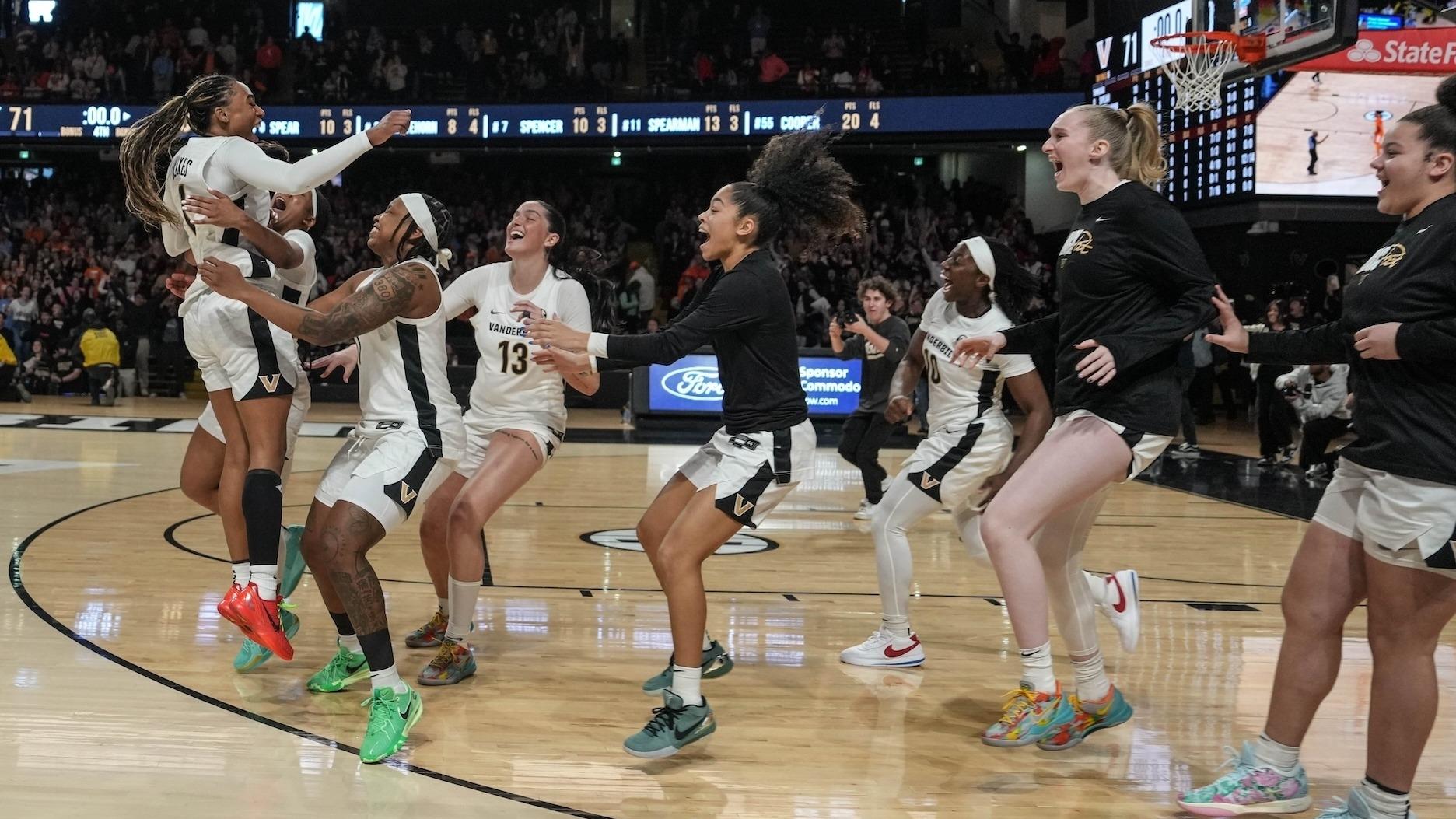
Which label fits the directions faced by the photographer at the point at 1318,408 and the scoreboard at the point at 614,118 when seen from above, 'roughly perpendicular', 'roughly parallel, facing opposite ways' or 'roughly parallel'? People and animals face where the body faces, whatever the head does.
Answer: roughly perpendicular

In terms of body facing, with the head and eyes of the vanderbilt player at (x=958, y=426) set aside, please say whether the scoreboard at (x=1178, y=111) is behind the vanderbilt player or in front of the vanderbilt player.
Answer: behind

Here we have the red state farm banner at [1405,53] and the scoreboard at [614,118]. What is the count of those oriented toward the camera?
2

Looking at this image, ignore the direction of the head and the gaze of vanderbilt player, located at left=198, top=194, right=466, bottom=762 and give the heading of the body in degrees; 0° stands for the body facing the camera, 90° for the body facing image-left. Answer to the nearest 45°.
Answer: approximately 90°

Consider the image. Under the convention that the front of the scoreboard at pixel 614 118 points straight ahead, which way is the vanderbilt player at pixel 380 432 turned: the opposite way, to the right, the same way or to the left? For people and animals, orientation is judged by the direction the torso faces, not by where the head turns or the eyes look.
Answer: to the right

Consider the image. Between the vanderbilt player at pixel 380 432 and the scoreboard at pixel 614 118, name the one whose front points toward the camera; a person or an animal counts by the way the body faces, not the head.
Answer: the scoreboard

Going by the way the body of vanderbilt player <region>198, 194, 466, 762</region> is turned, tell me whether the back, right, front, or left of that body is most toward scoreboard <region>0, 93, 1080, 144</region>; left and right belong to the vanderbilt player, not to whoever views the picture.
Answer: right

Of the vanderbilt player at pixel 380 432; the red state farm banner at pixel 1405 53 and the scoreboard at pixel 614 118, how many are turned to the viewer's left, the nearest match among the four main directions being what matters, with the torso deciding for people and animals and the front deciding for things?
1

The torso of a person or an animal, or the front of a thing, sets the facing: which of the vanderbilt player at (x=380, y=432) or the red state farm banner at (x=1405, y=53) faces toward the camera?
the red state farm banner

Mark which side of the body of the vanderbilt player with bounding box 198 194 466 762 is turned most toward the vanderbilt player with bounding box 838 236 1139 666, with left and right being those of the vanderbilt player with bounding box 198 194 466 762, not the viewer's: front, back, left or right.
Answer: back

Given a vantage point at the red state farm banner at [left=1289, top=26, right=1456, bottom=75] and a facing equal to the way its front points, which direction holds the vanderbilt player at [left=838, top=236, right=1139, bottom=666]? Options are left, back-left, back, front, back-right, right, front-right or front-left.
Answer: front

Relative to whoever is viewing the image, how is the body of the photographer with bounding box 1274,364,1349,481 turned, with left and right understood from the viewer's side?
facing the viewer and to the left of the viewer

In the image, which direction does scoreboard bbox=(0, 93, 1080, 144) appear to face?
toward the camera

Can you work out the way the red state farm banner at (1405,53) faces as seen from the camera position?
facing the viewer

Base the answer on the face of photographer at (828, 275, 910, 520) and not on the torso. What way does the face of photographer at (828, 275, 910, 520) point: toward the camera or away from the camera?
toward the camera

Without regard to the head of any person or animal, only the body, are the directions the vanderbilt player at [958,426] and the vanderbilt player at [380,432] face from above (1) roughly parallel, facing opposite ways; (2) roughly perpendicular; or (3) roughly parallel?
roughly parallel

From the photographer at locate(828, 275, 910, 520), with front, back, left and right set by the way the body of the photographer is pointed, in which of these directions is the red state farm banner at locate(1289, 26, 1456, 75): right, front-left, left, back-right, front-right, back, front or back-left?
back

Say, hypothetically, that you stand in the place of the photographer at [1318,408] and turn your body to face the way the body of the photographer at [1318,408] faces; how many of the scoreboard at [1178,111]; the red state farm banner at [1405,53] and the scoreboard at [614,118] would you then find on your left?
0
